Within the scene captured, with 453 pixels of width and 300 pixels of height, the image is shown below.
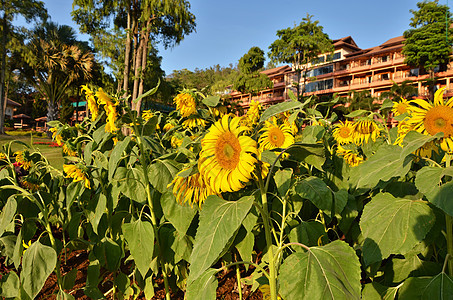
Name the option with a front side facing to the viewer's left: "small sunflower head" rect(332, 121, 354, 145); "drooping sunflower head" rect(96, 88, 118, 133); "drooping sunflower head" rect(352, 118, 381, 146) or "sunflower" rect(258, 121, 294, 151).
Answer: "drooping sunflower head" rect(96, 88, 118, 133)

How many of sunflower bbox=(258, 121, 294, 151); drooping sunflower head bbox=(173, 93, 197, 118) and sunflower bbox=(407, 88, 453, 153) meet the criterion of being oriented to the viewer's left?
0

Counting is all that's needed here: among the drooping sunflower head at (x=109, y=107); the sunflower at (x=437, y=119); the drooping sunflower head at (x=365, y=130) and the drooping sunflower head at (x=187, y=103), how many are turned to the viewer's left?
1

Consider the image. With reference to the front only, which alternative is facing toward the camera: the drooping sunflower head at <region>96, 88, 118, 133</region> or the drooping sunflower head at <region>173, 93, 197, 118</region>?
the drooping sunflower head at <region>173, 93, 197, 118</region>

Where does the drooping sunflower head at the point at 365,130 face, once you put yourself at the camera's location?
facing the viewer

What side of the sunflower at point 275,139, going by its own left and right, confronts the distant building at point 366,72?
back

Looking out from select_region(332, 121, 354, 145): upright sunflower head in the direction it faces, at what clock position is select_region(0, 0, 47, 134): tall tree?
The tall tree is roughly at 4 o'clock from the upright sunflower head.

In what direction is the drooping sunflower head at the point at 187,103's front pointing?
toward the camera

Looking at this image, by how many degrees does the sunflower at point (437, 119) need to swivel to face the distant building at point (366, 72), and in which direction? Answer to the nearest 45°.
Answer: approximately 180°

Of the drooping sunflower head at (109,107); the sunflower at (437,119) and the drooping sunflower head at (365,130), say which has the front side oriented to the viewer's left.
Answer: the drooping sunflower head at (109,107)

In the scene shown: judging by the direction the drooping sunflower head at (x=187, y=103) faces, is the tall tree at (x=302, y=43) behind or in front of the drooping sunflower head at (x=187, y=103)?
behind

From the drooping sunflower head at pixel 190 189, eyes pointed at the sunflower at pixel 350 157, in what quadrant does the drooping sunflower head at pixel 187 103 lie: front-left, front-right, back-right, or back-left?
front-left

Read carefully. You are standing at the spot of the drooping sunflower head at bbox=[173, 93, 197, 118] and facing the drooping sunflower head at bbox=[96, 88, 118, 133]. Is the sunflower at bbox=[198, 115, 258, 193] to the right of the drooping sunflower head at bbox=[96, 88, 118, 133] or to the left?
left

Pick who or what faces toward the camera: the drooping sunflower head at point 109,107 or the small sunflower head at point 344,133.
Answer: the small sunflower head at point 344,133

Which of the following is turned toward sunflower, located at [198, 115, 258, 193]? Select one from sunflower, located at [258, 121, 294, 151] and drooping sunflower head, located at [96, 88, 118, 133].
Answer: sunflower, located at [258, 121, 294, 151]

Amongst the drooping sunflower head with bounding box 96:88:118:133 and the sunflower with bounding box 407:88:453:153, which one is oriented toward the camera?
the sunflower

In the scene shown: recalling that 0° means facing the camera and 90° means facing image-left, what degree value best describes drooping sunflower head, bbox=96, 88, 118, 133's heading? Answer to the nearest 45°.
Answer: approximately 90°
